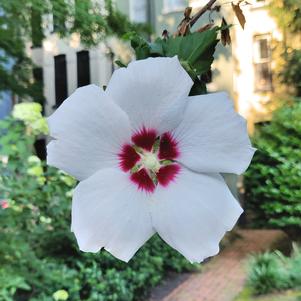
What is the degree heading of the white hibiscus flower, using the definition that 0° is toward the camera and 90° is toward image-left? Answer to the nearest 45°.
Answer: approximately 0°

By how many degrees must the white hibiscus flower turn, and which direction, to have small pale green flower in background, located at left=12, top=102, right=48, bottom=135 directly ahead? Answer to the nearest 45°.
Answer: approximately 180°

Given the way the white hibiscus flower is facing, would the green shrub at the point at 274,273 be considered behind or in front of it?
behind
